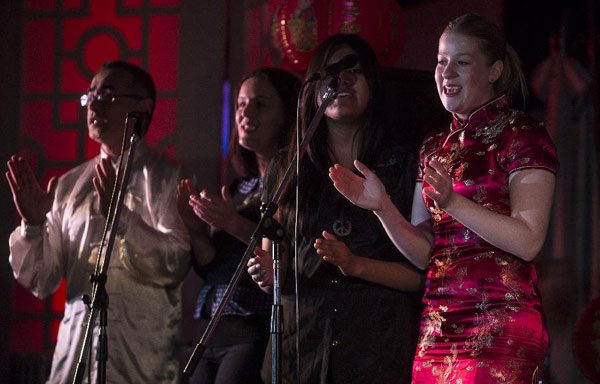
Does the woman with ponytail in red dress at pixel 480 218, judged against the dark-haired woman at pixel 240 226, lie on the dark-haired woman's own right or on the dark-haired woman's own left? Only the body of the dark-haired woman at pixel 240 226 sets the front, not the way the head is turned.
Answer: on the dark-haired woman's own left

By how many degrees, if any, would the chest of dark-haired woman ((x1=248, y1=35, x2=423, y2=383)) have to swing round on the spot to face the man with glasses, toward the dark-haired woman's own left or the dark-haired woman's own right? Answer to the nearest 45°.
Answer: approximately 90° to the dark-haired woman's own right

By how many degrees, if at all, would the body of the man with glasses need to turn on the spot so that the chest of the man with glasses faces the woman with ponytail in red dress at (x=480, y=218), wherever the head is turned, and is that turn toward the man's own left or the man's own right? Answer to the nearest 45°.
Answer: approximately 90° to the man's own left

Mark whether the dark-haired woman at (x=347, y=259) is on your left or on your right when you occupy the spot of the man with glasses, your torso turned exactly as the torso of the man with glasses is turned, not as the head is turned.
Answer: on your left

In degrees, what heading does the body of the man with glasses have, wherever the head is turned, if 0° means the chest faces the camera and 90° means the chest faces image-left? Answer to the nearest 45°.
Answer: approximately 45°

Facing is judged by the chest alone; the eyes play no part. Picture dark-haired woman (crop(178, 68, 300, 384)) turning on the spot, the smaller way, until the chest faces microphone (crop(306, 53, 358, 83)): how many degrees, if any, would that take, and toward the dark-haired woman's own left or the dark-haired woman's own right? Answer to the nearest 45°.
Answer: approximately 45° to the dark-haired woman's own left

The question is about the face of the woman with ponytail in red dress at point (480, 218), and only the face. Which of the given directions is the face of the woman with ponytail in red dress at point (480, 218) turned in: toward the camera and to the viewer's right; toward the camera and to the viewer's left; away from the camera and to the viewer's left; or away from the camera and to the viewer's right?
toward the camera and to the viewer's left

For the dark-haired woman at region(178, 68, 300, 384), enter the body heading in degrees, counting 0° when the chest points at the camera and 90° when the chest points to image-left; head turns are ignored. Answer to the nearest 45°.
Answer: approximately 45°
